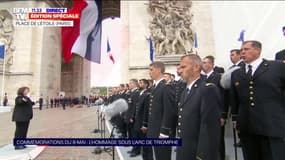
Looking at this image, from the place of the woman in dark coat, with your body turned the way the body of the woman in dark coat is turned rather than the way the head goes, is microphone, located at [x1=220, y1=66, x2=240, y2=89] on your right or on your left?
on your right

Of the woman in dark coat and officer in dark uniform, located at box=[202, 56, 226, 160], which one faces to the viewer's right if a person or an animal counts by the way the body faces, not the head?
the woman in dark coat

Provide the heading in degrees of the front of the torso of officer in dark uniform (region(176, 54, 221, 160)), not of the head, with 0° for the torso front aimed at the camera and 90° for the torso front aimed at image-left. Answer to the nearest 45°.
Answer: approximately 45°

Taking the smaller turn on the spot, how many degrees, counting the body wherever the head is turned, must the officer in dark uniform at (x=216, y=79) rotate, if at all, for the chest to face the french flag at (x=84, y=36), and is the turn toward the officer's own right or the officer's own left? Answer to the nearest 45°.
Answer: approximately 45° to the officer's own right

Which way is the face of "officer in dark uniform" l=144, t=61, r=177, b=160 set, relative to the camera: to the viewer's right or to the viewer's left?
to the viewer's left

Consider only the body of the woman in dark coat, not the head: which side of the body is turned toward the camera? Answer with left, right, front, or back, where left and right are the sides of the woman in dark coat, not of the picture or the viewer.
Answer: right

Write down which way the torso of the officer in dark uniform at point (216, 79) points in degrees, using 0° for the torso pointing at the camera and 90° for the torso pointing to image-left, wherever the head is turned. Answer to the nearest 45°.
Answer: approximately 45°

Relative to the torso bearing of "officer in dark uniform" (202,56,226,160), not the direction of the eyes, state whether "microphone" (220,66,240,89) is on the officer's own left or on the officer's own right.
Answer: on the officer's own left

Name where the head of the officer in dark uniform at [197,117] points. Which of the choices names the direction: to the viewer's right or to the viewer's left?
to the viewer's left

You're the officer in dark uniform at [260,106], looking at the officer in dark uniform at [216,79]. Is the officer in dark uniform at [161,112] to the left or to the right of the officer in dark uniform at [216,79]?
left

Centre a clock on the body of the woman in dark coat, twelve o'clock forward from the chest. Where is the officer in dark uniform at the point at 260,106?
The officer in dark uniform is roughly at 2 o'clock from the woman in dark coat.

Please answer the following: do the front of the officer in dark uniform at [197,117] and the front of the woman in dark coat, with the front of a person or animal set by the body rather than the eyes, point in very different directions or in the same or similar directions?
very different directions

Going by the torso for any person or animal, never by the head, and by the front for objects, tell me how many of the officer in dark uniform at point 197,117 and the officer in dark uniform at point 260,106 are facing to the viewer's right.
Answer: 0

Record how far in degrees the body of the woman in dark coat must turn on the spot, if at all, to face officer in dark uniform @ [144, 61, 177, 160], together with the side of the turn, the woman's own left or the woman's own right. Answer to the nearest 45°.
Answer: approximately 45° to the woman's own right
